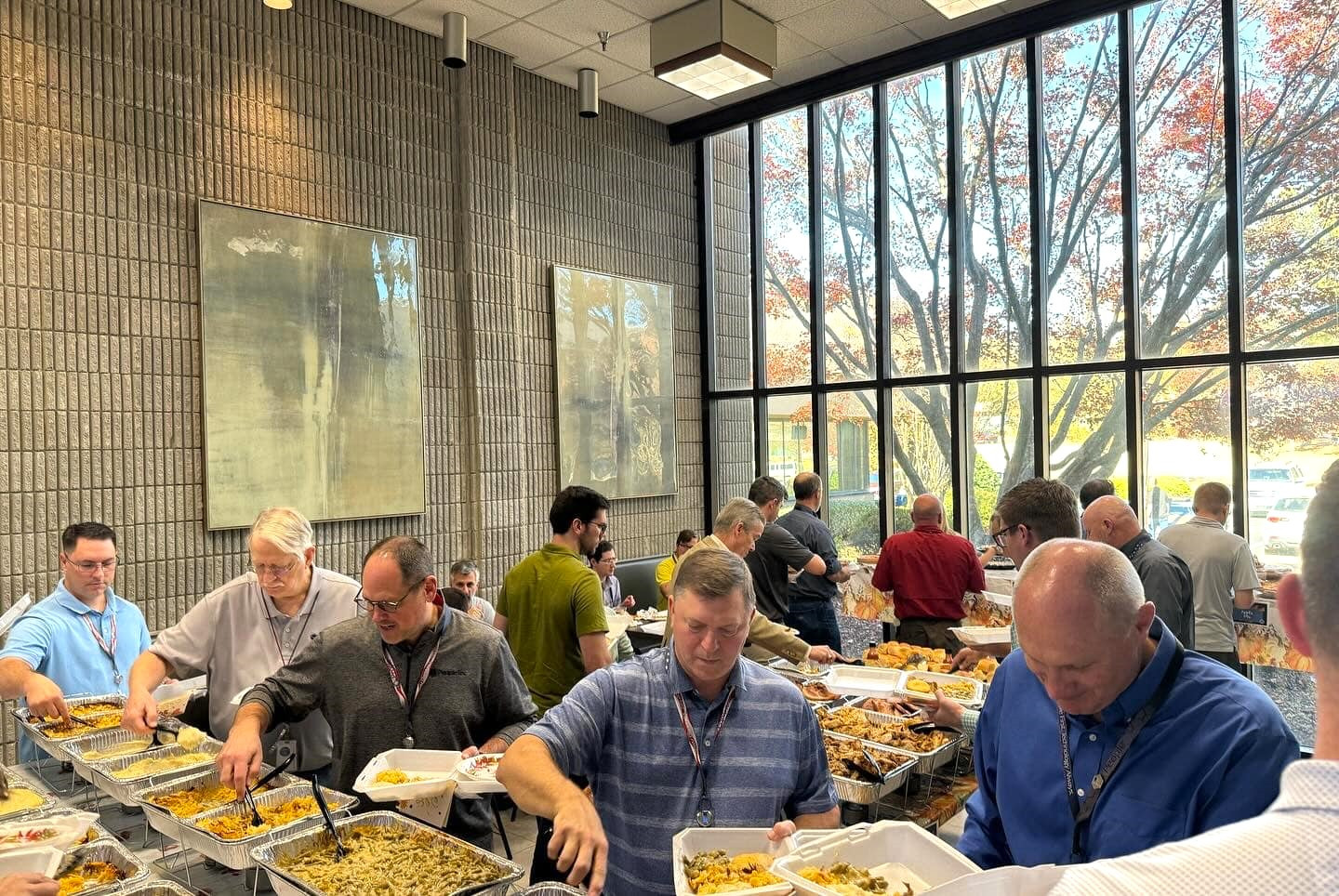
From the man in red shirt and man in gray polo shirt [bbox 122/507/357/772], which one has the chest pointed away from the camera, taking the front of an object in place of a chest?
the man in red shirt

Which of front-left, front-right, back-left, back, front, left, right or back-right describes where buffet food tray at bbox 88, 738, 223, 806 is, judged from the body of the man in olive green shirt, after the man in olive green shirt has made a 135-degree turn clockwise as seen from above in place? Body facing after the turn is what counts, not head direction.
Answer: front-right

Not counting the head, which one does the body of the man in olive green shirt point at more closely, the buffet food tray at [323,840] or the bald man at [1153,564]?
the bald man

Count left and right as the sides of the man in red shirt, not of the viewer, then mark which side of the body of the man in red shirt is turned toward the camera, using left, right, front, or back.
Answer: back

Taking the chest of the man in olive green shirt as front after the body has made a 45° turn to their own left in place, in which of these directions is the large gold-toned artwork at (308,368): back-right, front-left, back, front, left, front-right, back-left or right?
front-left

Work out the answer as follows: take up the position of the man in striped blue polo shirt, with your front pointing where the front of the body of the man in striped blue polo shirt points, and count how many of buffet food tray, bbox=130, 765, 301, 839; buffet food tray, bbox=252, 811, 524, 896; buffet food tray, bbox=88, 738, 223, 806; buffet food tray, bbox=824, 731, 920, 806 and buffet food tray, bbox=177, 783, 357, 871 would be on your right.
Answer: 4
